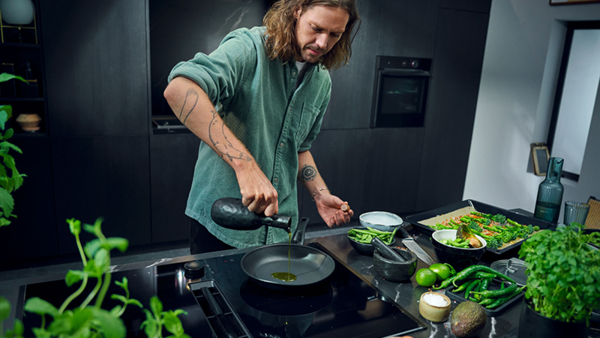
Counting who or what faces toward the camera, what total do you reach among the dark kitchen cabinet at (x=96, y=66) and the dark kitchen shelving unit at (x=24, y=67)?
2

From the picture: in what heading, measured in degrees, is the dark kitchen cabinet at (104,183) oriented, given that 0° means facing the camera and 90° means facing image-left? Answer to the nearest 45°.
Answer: approximately 0°

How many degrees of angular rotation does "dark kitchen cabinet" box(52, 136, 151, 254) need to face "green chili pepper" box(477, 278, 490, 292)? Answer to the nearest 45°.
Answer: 0° — it already faces it

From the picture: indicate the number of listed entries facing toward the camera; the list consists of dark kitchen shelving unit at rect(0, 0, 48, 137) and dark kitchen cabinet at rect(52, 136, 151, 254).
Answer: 2

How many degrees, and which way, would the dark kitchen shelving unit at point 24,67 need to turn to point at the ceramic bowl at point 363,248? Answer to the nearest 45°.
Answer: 0° — it already faces it

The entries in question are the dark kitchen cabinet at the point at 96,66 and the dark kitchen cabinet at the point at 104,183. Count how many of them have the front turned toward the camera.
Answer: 2
